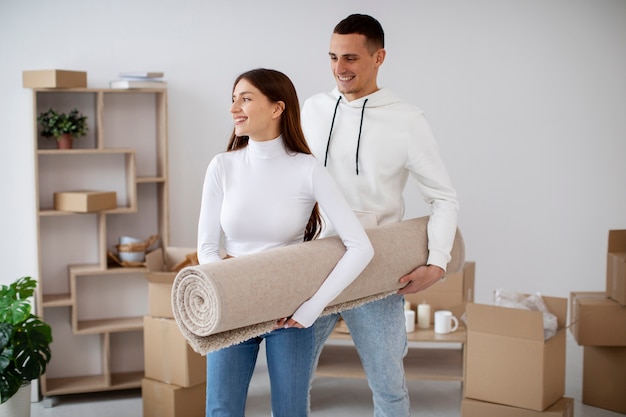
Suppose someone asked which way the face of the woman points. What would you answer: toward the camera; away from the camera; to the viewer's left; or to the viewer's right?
to the viewer's left

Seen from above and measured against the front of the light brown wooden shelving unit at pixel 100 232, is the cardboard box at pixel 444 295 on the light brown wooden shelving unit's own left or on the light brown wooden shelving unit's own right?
on the light brown wooden shelving unit's own left

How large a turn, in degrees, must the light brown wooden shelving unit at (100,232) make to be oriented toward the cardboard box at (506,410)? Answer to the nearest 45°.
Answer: approximately 45° to its left

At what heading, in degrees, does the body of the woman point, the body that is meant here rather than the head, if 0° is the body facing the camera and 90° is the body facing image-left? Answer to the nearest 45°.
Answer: approximately 45°

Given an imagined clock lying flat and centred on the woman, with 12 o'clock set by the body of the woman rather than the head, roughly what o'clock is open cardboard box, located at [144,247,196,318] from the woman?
The open cardboard box is roughly at 4 o'clock from the woman.

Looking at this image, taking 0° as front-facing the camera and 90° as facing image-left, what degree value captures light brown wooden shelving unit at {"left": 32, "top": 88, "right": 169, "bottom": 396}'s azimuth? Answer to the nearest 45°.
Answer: approximately 0°

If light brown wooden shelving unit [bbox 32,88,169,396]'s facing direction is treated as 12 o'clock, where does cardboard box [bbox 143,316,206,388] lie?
The cardboard box is roughly at 11 o'clock from the light brown wooden shelving unit.

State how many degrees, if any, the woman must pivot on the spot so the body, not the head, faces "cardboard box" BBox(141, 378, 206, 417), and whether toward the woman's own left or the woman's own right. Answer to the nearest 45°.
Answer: approximately 135° to the woman's own right

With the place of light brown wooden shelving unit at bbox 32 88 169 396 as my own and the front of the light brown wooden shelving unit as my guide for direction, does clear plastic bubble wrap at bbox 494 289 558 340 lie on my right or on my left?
on my left

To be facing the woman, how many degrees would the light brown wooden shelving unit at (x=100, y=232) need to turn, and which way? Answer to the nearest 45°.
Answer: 0° — it already faces them
